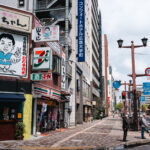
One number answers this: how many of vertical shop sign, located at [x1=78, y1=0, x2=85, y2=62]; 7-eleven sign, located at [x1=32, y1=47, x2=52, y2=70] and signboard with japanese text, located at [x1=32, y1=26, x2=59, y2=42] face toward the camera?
3

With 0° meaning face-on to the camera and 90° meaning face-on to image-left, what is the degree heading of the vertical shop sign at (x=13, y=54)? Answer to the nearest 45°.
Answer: approximately 315°

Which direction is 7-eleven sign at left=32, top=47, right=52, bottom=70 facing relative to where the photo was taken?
toward the camera

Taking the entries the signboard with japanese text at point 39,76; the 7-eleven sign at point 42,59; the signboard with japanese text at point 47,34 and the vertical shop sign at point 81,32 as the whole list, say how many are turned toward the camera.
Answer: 4

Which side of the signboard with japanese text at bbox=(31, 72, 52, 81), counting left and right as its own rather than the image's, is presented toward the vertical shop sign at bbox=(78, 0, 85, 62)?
back

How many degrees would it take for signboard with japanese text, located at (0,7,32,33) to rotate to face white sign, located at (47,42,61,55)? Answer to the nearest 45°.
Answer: approximately 90° to its left

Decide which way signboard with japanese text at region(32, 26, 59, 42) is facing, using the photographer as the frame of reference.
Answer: facing the viewer
